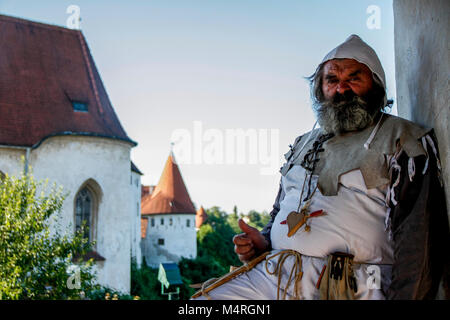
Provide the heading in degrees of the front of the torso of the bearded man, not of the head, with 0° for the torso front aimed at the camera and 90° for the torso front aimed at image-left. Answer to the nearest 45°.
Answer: approximately 45°
